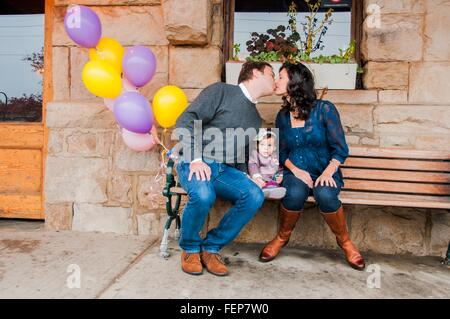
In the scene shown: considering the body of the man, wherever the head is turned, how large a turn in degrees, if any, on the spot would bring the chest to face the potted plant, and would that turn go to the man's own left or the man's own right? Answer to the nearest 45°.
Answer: approximately 90° to the man's own left

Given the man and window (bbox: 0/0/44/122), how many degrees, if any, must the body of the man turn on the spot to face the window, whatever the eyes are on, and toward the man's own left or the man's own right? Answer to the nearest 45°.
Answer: approximately 180°

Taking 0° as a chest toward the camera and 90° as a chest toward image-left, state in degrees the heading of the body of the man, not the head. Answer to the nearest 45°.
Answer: approximately 315°

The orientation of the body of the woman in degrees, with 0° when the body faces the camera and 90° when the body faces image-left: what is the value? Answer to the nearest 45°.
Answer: approximately 0°

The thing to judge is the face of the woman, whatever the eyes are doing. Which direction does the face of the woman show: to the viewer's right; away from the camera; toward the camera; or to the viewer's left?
to the viewer's left

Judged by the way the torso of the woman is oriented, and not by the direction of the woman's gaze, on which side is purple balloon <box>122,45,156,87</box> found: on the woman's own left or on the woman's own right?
on the woman's own right

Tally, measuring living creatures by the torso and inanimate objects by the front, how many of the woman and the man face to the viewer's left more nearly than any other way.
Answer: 0

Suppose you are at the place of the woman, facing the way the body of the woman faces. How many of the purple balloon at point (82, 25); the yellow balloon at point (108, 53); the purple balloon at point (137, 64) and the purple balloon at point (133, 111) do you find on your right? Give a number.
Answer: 4

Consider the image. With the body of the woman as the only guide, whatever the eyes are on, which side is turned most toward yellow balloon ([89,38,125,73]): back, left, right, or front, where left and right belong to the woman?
right

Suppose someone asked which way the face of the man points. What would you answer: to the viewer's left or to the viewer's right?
to the viewer's right
